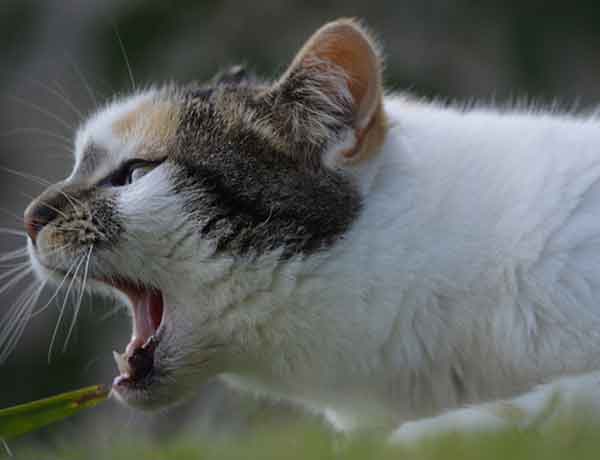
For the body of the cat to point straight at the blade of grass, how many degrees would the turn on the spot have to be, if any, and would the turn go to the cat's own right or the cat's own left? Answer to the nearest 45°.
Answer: approximately 45° to the cat's own left

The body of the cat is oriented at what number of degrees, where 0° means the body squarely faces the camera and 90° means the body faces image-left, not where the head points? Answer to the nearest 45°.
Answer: approximately 90°
